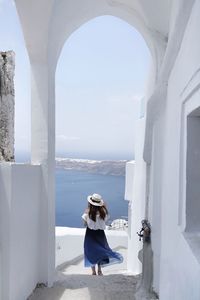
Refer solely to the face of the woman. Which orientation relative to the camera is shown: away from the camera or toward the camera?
away from the camera

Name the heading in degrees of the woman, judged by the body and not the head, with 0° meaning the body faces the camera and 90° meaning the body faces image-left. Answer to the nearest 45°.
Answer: approximately 180°
